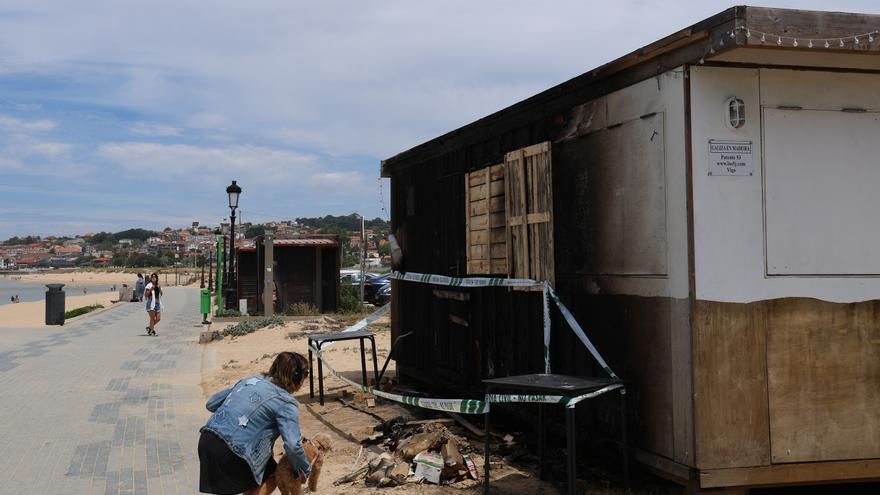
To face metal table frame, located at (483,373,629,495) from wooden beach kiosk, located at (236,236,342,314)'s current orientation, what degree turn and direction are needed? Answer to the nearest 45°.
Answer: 0° — it already faces it

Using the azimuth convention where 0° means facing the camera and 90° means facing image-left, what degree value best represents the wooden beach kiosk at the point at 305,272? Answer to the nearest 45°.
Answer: approximately 0°

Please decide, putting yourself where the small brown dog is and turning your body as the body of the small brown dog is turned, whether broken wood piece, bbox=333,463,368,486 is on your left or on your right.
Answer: on your left

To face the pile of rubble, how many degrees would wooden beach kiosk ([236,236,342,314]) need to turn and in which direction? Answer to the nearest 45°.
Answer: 0° — it already faces it

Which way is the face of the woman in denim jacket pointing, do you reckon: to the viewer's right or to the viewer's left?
to the viewer's right

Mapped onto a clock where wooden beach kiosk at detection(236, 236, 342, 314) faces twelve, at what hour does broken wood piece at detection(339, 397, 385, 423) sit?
The broken wood piece is roughly at 12 o'clock from the wooden beach kiosk.

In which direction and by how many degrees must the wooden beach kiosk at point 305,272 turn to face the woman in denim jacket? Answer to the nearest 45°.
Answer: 0° — it already faces them

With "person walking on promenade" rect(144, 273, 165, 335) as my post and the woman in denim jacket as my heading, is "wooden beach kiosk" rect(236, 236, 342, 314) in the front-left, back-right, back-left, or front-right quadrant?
back-left

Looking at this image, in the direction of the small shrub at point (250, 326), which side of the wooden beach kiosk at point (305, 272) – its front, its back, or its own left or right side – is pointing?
front
